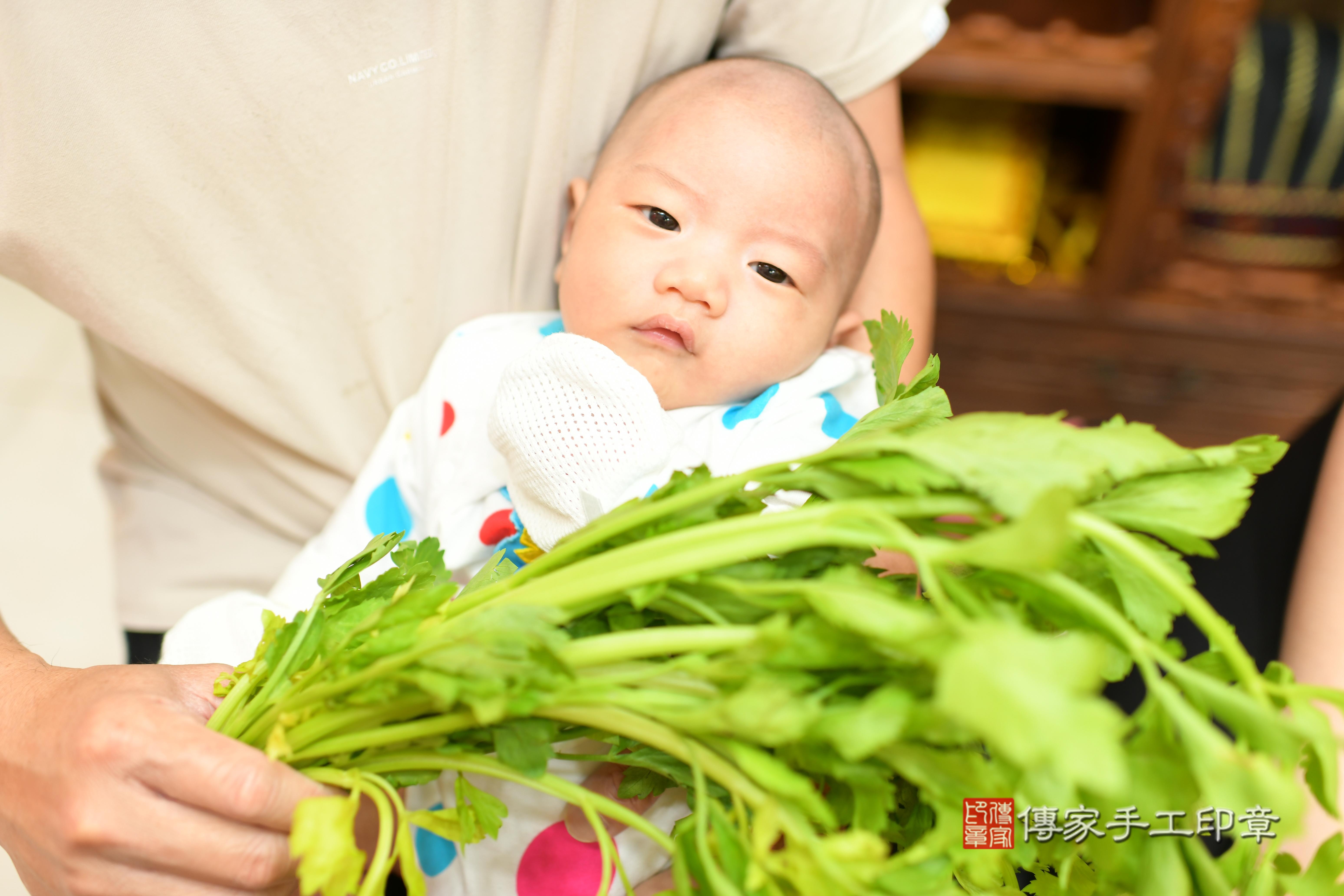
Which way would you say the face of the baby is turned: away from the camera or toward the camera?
toward the camera

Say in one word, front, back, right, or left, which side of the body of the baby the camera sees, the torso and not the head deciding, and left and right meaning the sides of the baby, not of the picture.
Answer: front

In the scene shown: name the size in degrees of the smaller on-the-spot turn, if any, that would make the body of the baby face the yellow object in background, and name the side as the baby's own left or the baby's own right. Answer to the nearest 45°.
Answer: approximately 135° to the baby's own left
